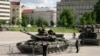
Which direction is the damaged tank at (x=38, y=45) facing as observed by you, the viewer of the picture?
facing the viewer and to the left of the viewer
